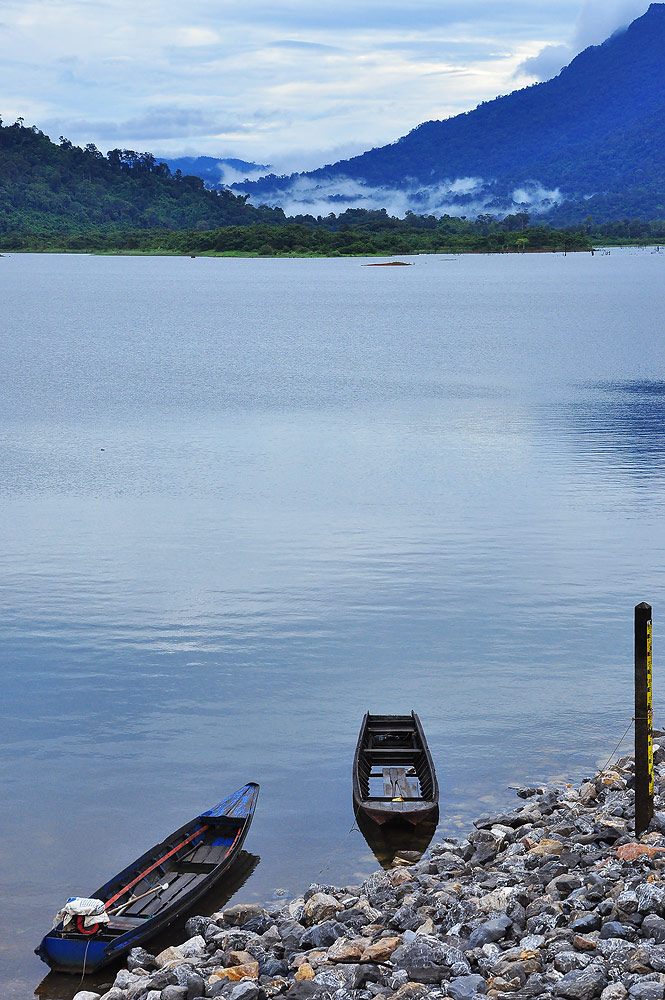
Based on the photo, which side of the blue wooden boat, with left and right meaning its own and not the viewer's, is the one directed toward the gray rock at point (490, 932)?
right

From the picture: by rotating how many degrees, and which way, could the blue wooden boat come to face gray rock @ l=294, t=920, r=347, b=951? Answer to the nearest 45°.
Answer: approximately 90° to its right

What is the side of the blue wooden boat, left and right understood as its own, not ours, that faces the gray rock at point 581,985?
right

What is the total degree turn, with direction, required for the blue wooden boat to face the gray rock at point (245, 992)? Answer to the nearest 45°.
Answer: approximately 135° to its right

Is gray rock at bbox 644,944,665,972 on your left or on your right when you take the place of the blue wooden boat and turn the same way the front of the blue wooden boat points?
on your right

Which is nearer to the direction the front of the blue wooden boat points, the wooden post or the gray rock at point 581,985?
the wooden post

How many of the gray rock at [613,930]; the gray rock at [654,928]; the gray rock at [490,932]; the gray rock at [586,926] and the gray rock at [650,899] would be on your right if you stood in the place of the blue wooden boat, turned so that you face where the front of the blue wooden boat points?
5

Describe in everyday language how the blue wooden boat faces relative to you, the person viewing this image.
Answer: facing away from the viewer and to the right of the viewer

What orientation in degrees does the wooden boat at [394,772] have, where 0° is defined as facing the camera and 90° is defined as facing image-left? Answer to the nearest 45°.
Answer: approximately 0°

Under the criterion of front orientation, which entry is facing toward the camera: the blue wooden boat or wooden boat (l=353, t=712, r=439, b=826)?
the wooden boat

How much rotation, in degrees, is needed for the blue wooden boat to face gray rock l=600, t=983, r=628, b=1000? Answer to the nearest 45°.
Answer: approximately 90° to its right

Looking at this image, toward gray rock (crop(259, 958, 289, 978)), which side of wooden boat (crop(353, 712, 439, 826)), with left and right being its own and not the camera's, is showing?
front
